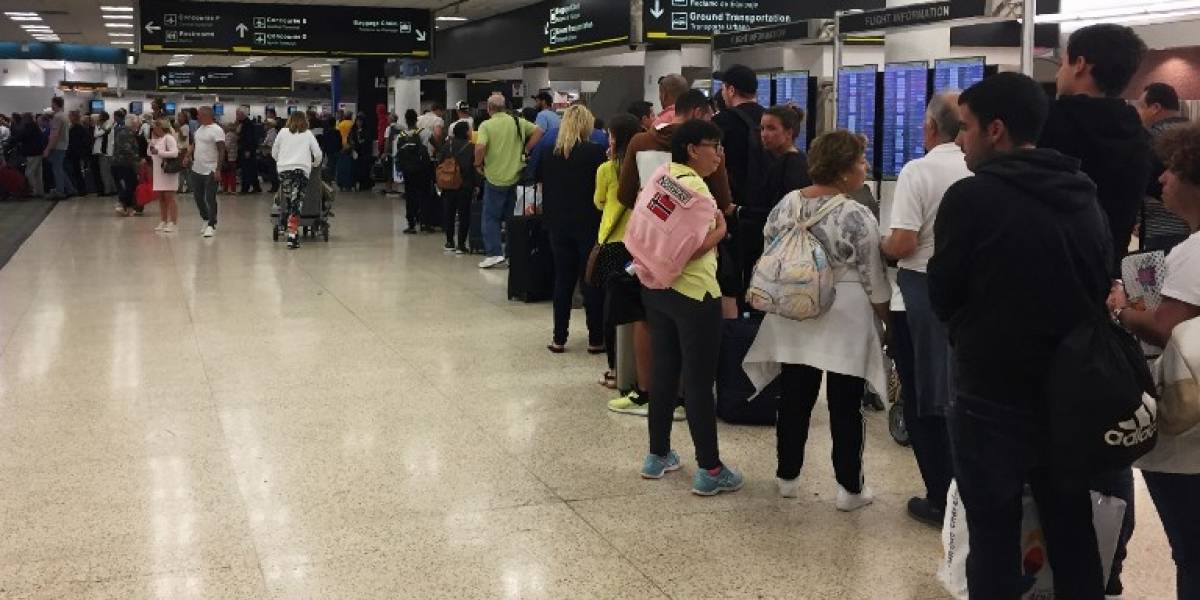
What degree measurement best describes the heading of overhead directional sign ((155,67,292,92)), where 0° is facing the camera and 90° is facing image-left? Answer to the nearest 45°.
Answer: approximately 0°

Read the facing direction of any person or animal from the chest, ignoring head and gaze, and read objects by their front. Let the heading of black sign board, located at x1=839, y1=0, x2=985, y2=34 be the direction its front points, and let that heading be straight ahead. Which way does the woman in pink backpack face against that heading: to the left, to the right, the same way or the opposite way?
the opposite way

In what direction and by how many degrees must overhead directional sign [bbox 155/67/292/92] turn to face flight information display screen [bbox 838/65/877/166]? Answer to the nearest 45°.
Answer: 0° — it already faces it

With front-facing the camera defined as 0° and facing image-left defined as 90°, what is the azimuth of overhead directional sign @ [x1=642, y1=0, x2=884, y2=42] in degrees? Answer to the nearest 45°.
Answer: approximately 0°

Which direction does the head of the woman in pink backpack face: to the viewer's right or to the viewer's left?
to the viewer's right

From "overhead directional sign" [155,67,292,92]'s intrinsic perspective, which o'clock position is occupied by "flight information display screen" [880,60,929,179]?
The flight information display screen is roughly at 12 o'clock from the overhead directional sign.

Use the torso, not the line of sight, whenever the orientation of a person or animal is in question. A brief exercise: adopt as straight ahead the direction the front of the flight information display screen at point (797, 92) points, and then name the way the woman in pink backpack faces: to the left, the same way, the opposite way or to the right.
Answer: the opposite way
